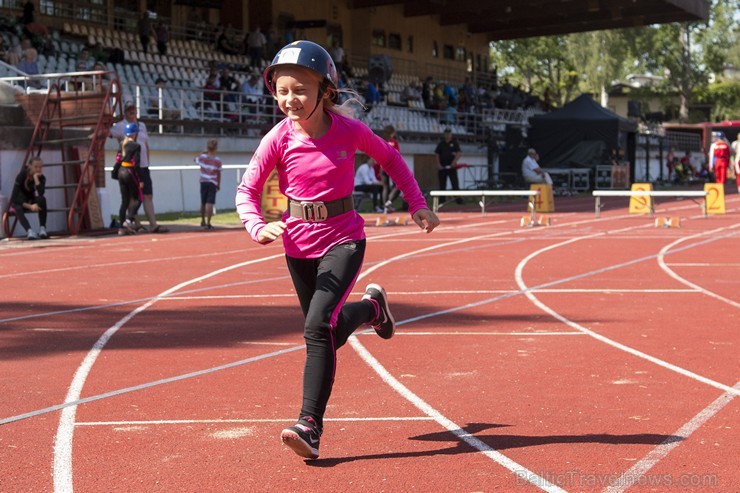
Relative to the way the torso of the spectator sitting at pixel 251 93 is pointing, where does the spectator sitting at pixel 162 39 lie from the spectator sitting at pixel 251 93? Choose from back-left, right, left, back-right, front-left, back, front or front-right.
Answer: back

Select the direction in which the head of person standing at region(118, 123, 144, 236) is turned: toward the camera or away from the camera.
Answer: away from the camera

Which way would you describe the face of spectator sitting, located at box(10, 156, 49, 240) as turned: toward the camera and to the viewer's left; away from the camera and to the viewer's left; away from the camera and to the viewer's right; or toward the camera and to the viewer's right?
toward the camera and to the viewer's right

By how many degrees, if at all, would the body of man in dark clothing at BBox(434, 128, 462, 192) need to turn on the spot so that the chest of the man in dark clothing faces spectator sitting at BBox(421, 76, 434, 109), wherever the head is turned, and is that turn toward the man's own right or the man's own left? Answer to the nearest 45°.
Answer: approximately 180°

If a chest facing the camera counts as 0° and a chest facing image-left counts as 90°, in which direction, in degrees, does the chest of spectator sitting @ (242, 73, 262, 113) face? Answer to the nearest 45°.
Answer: approximately 315°

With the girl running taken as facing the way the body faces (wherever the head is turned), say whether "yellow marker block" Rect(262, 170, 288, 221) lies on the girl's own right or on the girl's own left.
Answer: on the girl's own right
